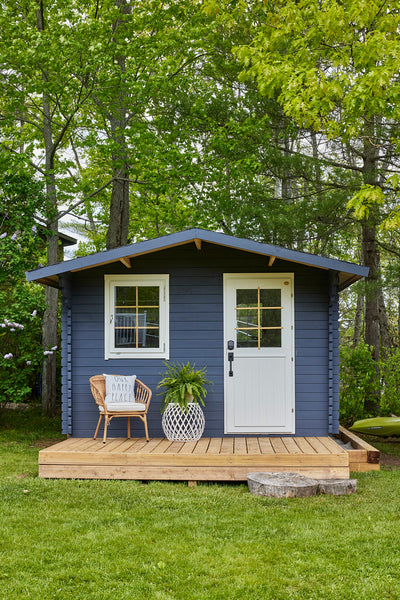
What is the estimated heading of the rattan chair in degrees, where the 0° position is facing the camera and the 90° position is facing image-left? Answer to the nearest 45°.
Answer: approximately 315°

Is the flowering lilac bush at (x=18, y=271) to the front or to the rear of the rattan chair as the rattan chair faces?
to the rear

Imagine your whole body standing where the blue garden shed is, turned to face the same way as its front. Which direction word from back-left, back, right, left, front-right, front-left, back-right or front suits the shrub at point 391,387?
back-left

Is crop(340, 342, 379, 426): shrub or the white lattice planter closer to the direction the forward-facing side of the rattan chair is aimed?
the white lattice planter

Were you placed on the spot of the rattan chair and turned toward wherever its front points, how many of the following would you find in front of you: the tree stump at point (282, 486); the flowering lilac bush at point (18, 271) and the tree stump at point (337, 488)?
2

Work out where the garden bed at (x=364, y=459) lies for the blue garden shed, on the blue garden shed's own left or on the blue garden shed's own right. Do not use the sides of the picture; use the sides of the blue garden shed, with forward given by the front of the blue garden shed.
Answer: on the blue garden shed's own left

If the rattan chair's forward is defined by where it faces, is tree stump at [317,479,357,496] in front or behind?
in front

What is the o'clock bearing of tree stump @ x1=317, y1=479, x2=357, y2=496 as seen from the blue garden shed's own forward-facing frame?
The tree stump is roughly at 11 o'clock from the blue garden shed.

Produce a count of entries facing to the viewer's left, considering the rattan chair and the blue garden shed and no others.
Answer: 0

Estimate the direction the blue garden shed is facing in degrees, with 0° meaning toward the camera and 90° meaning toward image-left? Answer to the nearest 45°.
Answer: approximately 0°

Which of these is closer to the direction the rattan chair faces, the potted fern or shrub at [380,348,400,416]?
the potted fern

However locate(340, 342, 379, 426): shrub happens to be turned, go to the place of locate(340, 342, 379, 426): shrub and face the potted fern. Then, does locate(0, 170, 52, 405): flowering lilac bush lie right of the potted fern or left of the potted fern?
right
